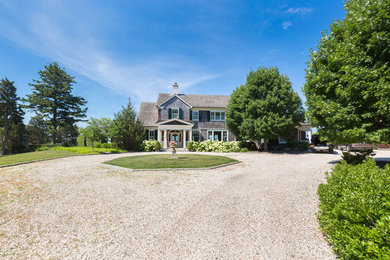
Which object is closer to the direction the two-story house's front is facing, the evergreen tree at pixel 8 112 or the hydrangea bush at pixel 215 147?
the hydrangea bush

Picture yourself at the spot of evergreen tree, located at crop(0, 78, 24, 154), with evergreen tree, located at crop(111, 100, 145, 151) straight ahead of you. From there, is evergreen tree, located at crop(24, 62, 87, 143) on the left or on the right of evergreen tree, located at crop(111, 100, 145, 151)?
left

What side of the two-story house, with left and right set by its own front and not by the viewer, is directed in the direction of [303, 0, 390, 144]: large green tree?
front

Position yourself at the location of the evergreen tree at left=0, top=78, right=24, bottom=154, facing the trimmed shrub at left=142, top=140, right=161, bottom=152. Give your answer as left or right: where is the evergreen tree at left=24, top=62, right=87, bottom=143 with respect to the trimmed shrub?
left

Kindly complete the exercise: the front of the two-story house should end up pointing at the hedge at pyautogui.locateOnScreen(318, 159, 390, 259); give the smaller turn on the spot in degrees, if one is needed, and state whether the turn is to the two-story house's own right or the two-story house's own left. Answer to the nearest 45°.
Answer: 0° — it already faces it

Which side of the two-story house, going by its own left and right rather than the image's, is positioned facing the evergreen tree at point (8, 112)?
right

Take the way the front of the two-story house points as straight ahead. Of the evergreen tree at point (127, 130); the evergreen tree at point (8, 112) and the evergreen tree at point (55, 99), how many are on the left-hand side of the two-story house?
0

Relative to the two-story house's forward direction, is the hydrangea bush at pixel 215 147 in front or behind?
in front

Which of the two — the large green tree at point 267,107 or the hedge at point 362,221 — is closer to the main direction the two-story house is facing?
the hedge

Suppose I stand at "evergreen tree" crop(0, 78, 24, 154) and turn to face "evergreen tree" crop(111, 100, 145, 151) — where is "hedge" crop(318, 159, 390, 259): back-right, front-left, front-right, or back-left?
front-right

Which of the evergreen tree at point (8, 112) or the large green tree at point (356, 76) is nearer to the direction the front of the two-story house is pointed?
the large green tree

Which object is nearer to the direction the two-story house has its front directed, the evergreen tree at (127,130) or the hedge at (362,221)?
the hedge

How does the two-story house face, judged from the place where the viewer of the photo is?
facing the viewer

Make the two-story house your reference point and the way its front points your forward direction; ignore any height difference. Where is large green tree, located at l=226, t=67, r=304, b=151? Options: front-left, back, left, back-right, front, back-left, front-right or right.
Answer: front-left
